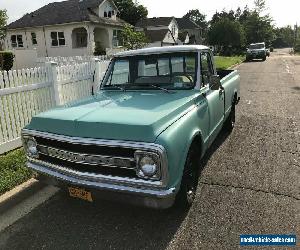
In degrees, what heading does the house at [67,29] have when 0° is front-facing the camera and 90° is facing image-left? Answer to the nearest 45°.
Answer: approximately 315°

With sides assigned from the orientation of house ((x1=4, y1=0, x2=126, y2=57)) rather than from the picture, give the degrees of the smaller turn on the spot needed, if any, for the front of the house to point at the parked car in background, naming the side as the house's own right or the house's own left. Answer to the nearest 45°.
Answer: approximately 45° to the house's own left

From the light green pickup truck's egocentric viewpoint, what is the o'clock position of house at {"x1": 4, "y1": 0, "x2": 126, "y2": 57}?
The house is roughly at 4 o'clock from the light green pickup truck.

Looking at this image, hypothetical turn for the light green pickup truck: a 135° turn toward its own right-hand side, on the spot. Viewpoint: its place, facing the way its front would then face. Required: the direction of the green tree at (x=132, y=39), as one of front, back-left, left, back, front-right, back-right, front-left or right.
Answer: front

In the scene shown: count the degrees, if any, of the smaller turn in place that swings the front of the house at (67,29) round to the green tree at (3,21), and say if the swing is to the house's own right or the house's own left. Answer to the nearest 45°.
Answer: approximately 135° to the house's own right

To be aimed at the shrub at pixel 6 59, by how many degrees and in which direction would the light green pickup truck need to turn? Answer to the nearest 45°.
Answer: approximately 135° to its right

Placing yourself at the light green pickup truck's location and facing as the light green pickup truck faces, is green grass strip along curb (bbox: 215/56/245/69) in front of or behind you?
behind

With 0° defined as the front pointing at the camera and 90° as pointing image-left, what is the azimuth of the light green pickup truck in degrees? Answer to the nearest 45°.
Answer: approximately 45°

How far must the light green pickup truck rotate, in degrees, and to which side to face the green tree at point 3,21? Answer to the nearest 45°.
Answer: approximately 135° to its right
